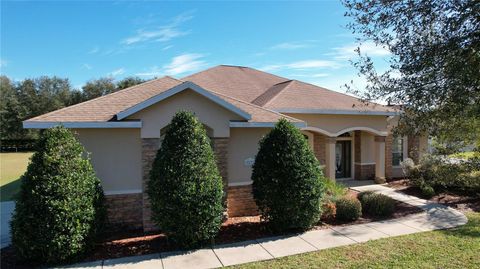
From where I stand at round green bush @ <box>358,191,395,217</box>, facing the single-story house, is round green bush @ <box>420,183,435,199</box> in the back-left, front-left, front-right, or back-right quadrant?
back-right

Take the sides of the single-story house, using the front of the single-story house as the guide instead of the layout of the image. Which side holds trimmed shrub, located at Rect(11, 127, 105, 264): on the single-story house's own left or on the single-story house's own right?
on the single-story house's own right

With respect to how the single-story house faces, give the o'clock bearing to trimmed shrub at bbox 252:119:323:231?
The trimmed shrub is roughly at 11 o'clock from the single-story house.

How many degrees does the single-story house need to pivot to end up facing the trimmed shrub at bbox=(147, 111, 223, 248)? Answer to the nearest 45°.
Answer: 0° — it already faces it

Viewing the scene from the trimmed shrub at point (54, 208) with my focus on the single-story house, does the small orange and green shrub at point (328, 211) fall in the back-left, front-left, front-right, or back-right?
front-right

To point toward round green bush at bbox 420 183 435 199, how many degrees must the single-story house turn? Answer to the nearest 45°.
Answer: approximately 45° to its left

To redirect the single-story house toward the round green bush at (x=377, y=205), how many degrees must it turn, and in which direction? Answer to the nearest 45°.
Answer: approximately 45° to its left

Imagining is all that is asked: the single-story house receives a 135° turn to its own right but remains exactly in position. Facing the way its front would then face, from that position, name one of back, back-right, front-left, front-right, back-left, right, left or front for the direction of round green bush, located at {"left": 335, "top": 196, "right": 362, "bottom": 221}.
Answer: back

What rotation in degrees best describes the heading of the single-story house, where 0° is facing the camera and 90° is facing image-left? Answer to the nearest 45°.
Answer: approximately 315°
